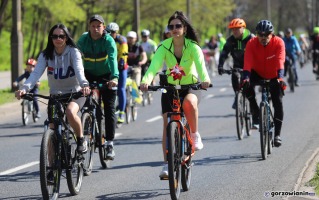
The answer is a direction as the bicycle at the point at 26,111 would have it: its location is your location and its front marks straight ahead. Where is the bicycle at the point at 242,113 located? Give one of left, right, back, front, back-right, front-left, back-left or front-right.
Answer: left

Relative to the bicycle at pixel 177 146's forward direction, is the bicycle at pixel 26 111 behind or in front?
behind

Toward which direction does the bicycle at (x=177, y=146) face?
toward the camera

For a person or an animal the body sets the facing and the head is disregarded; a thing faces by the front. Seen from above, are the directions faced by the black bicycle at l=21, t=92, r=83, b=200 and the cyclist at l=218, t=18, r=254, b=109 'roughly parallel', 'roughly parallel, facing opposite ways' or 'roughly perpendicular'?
roughly parallel

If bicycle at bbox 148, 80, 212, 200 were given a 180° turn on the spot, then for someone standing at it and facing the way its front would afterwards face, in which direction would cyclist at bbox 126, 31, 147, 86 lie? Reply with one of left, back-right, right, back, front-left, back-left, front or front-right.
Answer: front

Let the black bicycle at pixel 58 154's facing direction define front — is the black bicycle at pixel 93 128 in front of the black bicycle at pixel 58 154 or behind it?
behind

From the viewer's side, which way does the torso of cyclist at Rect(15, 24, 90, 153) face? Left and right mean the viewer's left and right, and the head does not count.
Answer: facing the viewer and to the left of the viewer

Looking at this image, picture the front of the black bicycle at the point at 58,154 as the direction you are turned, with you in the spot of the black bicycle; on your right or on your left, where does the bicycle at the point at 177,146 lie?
on your left

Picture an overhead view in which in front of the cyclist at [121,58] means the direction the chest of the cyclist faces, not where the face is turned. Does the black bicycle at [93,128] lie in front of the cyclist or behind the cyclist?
in front

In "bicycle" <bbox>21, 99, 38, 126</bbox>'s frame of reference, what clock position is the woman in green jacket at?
The woman in green jacket is roughly at 10 o'clock from the bicycle.

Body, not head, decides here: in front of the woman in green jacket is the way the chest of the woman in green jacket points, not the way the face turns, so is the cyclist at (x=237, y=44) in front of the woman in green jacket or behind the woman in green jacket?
behind

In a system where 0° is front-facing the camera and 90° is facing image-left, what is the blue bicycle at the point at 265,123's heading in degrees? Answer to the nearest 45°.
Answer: approximately 0°

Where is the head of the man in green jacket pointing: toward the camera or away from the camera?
toward the camera

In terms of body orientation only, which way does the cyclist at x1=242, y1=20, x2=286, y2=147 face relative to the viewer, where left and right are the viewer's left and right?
facing the viewer

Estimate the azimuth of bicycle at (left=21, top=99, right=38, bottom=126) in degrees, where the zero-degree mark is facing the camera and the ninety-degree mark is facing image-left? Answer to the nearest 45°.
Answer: approximately 45°
